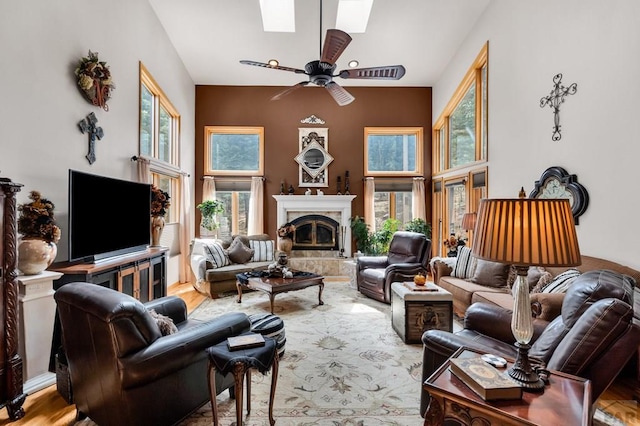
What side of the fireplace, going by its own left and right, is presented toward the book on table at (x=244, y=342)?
front

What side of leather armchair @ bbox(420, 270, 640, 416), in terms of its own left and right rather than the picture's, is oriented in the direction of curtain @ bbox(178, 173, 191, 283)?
front

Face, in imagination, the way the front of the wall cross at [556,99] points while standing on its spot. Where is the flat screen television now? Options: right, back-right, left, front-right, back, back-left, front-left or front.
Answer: front

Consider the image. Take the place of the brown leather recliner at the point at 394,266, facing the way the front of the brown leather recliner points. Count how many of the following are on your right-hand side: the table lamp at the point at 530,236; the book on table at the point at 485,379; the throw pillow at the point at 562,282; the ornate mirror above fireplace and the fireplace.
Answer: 2

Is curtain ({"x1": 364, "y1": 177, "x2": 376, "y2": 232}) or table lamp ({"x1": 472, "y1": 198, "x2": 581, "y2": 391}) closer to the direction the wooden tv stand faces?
the table lamp

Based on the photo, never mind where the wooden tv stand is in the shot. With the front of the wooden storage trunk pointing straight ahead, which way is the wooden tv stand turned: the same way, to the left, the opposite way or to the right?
to the left

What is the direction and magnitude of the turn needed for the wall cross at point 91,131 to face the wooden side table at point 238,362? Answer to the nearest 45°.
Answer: approximately 45° to its right

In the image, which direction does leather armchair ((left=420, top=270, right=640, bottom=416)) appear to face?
to the viewer's left

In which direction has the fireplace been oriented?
toward the camera

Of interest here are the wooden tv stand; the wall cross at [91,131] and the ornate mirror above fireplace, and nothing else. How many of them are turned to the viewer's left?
0

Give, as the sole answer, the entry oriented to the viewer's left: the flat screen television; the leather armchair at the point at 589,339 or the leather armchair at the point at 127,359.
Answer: the leather armchair at the point at 589,339

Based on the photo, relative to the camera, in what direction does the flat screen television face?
facing the viewer and to the right of the viewer

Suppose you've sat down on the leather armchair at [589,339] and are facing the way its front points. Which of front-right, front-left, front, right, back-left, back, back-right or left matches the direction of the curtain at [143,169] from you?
front

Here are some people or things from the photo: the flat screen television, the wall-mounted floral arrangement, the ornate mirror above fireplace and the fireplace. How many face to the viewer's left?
0

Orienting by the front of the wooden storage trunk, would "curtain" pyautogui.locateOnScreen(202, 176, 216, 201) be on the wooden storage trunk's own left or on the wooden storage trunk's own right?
on the wooden storage trunk's own right

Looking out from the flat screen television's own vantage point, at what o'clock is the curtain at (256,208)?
The curtain is roughly at 9 o'clock from the flat screen television.

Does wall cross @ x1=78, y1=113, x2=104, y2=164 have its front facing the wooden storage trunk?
yes

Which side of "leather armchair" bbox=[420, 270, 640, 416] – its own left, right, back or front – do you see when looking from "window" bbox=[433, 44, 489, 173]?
right

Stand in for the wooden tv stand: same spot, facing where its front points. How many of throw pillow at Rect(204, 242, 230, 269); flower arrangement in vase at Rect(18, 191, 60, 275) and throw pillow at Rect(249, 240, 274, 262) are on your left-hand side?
2

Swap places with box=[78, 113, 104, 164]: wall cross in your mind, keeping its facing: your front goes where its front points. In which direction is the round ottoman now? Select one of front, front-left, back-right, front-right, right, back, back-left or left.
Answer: front

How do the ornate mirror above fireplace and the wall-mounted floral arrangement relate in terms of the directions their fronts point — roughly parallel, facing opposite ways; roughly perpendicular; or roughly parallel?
roughly perpendicular
